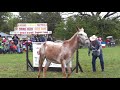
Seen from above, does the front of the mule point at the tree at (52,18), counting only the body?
no
